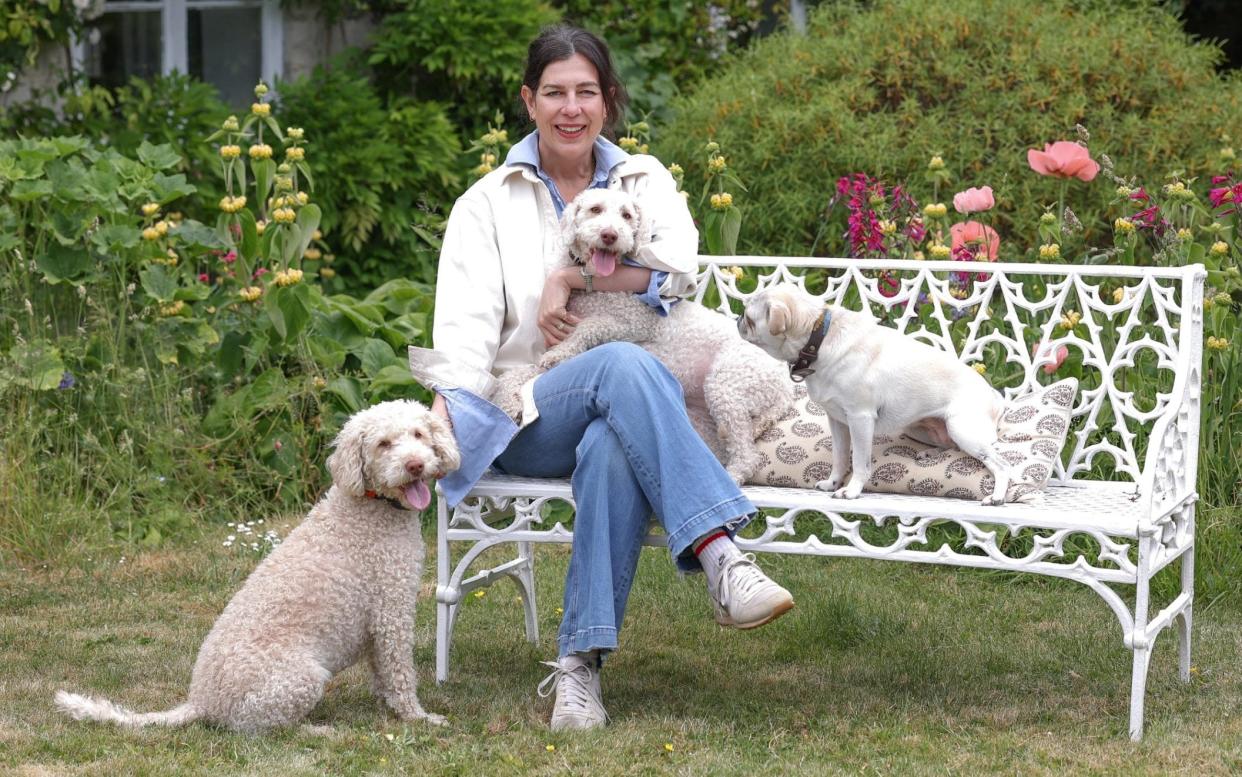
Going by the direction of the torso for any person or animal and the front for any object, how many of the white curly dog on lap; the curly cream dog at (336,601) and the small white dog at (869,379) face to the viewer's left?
2

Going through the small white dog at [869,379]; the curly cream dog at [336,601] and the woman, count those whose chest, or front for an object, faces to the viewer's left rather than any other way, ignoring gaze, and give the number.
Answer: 1

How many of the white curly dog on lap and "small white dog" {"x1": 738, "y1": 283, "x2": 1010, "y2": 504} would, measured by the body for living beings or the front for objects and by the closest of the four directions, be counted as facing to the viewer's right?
0

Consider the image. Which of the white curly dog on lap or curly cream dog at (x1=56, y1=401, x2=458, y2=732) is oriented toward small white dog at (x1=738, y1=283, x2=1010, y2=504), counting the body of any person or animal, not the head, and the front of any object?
the curly cream dog

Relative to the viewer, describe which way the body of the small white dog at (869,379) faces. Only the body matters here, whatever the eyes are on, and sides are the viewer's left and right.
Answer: facing to the left of the viewer

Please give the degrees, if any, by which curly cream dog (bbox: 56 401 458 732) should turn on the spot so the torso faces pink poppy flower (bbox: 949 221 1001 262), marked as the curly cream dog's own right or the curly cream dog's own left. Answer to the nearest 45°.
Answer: approximately 45° to the curly cream dog's own left

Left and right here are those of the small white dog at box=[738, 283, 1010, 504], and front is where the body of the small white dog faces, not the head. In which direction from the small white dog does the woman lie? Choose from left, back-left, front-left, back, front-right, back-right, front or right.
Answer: front

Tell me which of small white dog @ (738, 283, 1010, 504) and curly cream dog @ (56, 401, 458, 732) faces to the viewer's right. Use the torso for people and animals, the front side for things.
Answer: the curly cream dog

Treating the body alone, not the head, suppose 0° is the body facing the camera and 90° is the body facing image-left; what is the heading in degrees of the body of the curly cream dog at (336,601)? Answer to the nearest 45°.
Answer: approximately 270°

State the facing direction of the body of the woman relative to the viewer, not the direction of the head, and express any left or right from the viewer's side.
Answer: facing the viewer

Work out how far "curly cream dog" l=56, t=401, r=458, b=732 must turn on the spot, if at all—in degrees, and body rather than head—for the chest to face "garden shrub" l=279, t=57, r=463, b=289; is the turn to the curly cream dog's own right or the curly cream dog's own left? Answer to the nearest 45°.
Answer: approximately 90° to the curly cream dog's own left

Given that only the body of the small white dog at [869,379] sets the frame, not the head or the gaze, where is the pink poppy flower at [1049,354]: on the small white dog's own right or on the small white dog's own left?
on the small white dog's own right

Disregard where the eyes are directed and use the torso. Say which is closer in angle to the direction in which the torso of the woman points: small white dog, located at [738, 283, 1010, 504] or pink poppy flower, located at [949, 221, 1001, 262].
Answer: the small white dog
